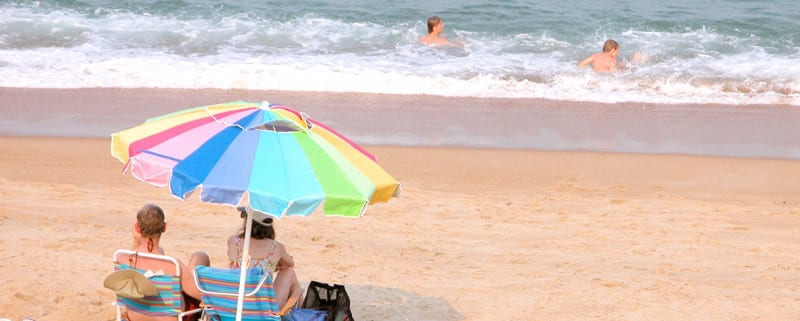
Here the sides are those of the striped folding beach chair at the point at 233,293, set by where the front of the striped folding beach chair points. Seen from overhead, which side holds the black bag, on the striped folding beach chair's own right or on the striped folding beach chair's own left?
on the striped folding beach chair's own right

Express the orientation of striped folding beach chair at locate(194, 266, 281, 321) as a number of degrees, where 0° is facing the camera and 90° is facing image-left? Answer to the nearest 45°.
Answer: approximately 180°

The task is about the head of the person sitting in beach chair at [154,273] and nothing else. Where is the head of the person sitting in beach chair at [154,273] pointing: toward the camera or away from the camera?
away from the camera

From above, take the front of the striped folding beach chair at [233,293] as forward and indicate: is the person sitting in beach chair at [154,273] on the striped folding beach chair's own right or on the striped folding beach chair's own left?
on the striped folding beach chair's own left
